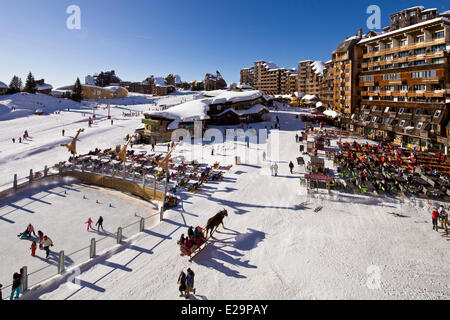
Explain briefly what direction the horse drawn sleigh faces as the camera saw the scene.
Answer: facing away from the viewer and to the right of the viewer

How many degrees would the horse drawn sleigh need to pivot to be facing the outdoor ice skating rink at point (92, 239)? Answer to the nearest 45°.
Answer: approximately 90° to its left

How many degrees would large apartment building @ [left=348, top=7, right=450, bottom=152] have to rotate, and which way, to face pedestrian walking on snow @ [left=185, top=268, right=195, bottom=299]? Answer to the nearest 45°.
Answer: approximately 45° to its left

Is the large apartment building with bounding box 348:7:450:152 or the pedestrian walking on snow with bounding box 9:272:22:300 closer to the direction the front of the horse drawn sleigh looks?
the large apartment building

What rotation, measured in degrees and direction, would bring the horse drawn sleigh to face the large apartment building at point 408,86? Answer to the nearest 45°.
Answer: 0° — it already faces it

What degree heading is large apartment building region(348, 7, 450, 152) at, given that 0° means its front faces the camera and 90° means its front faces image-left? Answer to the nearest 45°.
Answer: approximately 45°

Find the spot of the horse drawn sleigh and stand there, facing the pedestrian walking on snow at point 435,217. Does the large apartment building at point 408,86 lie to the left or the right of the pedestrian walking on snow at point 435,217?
left

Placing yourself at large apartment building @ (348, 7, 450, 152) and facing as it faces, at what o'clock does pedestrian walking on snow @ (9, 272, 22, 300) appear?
The pedestrian walking on snow is roughly at 11 o'clock from the large apartment building.

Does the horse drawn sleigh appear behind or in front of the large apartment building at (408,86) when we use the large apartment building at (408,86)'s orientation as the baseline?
in front
